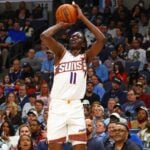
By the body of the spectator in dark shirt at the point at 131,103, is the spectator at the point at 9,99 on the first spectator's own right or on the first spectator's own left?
on the first spectator's own right

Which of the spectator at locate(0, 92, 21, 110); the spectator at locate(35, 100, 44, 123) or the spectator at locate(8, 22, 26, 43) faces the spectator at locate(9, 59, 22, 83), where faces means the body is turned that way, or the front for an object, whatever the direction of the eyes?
the spectator at locate(8, 22, 26, 43)

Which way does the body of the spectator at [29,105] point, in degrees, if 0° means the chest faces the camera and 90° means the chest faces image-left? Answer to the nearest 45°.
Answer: approximately 0°

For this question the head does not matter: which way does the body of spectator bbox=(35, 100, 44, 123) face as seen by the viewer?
toward the camera

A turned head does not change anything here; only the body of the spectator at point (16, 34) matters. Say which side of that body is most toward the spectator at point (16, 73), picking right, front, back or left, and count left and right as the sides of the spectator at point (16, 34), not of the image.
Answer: front

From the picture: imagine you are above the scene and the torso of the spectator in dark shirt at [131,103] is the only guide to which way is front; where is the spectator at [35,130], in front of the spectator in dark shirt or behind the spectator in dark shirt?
in front

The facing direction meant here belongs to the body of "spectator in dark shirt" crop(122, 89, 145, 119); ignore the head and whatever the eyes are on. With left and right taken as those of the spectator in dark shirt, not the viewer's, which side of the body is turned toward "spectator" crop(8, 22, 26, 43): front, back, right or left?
right

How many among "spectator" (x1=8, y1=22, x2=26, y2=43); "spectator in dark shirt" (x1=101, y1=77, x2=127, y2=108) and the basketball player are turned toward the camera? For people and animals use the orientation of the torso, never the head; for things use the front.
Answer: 3

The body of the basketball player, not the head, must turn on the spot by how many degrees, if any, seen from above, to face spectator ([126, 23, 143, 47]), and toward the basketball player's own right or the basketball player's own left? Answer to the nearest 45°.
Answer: approximately 180°

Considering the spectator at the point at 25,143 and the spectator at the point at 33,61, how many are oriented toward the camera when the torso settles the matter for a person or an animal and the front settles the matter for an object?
2

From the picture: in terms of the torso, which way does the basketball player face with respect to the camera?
toward the camera

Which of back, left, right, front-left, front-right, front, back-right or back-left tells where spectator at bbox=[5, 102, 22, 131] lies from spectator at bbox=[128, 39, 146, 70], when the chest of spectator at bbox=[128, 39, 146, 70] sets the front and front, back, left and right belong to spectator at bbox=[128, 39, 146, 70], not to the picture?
front-right
